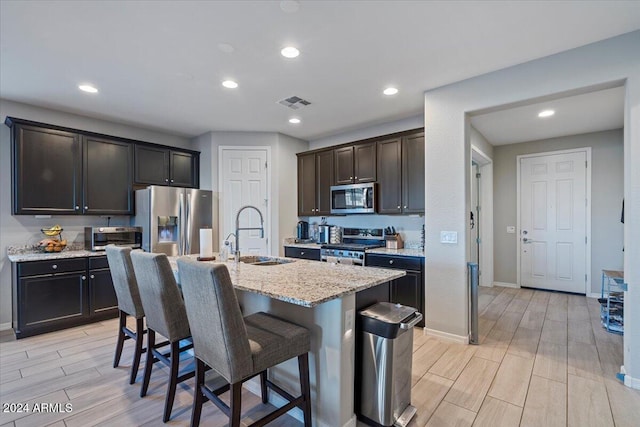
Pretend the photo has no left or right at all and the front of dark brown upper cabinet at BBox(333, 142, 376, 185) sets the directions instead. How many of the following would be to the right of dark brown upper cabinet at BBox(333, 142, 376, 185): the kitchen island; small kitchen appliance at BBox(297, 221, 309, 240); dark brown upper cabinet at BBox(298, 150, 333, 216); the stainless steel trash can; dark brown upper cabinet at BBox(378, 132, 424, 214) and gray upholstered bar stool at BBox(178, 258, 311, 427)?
2

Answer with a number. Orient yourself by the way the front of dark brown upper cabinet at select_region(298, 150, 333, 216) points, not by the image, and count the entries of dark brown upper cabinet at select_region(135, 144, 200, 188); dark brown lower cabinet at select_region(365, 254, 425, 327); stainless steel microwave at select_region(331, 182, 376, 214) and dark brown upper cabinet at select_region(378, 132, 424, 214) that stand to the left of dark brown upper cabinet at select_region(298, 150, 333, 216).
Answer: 3

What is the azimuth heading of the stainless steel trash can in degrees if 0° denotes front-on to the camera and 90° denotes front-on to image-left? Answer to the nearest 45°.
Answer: approximately 315°

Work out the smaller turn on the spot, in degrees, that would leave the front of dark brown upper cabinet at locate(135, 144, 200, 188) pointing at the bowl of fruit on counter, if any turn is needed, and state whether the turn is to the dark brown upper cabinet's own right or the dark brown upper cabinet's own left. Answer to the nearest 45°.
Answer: approximately 135° to the dark brown upper cabinet's own right

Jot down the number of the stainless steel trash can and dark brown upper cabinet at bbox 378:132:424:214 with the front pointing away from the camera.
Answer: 0

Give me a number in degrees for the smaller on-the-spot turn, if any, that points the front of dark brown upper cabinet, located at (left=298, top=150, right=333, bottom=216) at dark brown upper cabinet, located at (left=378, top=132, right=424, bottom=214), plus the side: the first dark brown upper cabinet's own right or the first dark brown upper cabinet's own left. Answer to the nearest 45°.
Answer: approximately 90° to the first dark brown upper cabinet's own left

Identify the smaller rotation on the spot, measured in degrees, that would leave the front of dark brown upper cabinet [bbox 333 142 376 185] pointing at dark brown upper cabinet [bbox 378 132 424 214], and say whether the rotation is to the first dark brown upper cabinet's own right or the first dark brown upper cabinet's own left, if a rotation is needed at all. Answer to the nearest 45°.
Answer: approximately 90° to the first dark brown upper cabinet's own left

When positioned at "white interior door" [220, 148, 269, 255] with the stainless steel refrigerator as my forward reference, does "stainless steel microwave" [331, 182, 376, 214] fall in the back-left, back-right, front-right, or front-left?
back-left
